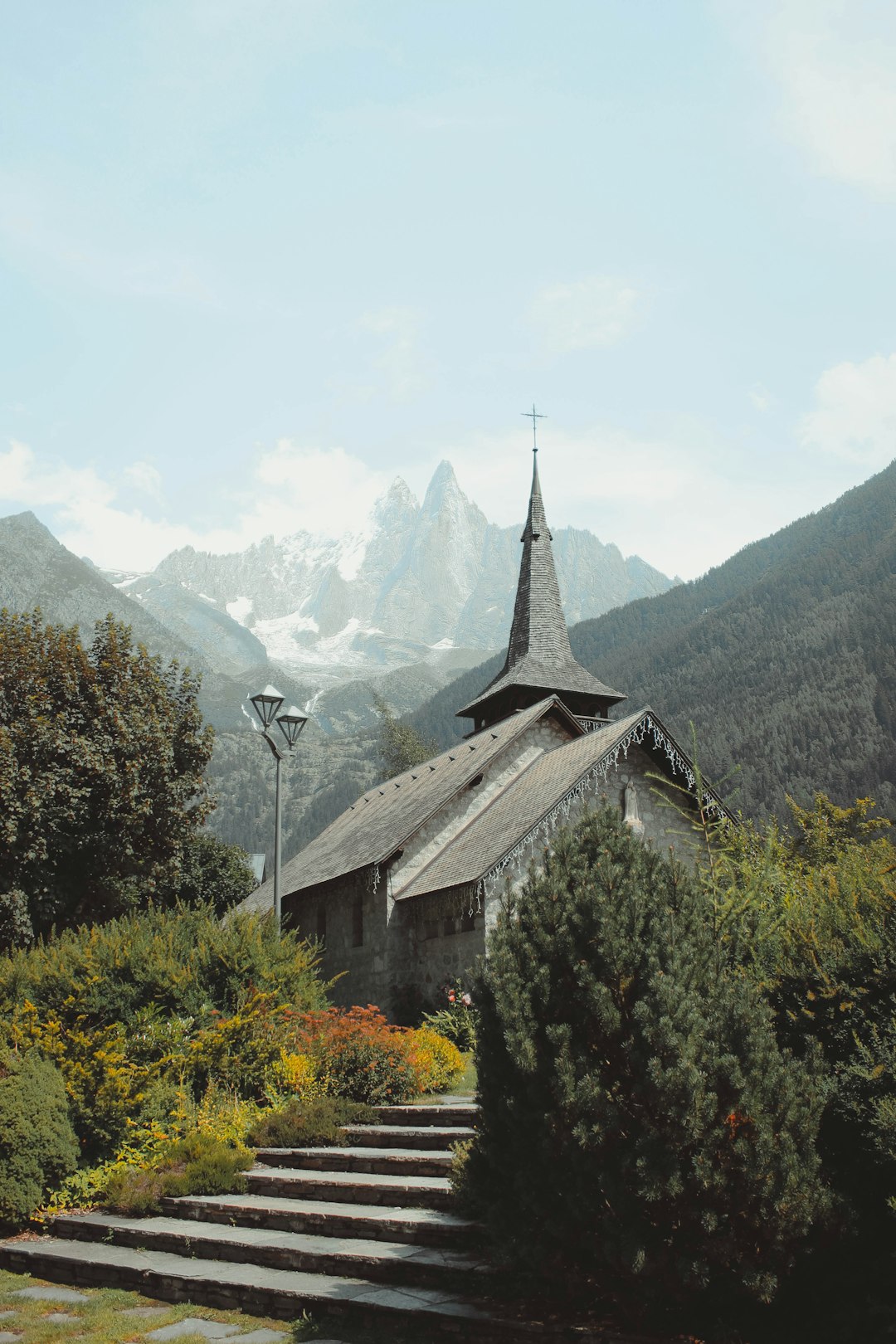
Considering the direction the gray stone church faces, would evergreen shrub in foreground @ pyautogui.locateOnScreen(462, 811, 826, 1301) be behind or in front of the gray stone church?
in front

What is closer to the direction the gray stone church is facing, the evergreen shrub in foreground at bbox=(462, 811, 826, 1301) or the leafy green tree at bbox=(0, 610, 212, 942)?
the evergreen shrub in foreground

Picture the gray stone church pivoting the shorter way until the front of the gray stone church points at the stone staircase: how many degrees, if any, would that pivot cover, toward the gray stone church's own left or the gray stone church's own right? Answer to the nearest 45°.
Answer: approximately 45° to the gray stone church's own right

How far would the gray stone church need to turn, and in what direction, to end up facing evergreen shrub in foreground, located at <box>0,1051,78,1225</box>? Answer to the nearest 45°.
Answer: approximately 45° to its right

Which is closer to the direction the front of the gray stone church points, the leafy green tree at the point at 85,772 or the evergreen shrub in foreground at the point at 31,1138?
the evergreen shrub in foreground

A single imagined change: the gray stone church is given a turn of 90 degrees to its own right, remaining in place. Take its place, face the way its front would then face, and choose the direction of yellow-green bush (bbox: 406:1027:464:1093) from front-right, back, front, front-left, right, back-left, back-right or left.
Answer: front-left

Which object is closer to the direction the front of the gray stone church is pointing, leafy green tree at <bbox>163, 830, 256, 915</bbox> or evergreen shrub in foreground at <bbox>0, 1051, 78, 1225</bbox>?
the evergreen shrub in foreground

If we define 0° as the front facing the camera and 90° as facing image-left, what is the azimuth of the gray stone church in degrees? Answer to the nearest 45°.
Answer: approximately 315°
